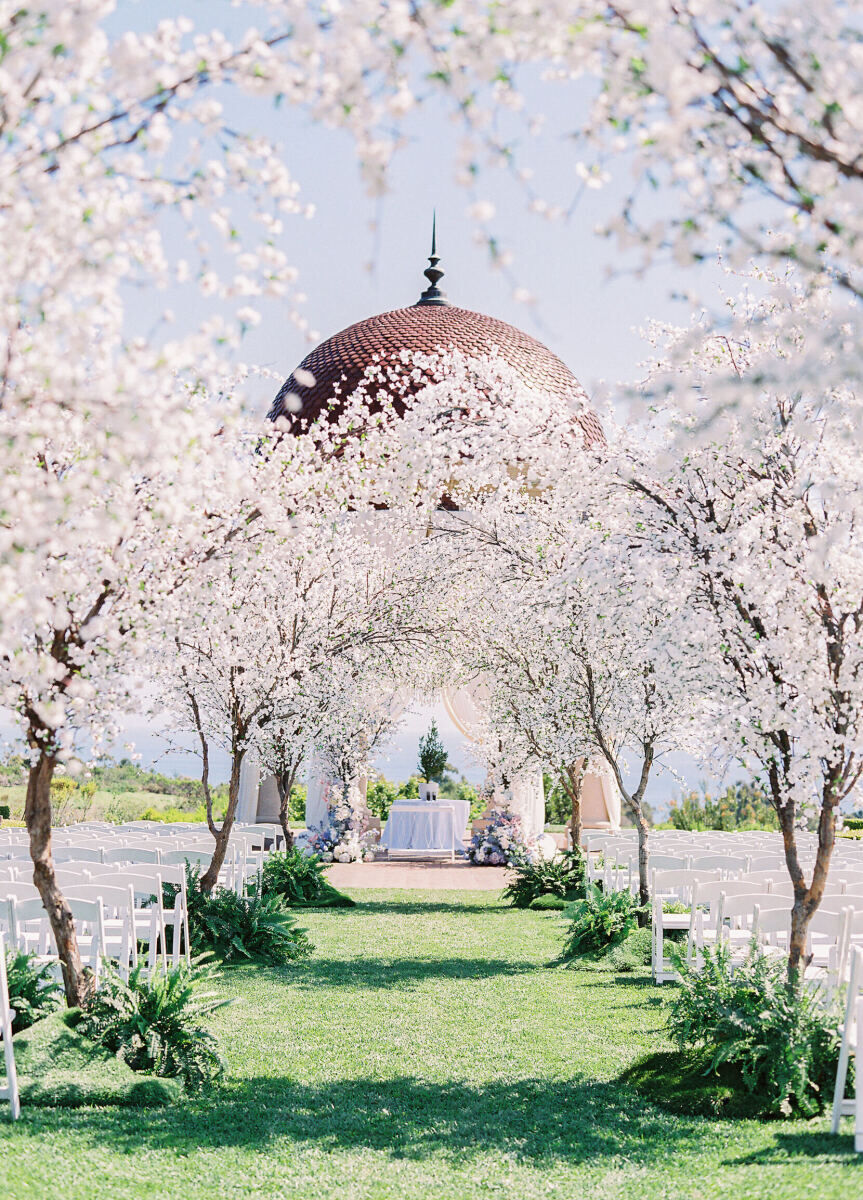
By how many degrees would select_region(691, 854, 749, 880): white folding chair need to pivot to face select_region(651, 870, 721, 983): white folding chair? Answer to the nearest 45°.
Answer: approximately 180°

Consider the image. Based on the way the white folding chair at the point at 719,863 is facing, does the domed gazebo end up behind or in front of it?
in front

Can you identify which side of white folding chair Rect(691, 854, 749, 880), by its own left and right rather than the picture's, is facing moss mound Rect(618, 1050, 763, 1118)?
back

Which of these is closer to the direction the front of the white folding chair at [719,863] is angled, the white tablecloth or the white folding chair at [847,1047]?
the white tablecloth

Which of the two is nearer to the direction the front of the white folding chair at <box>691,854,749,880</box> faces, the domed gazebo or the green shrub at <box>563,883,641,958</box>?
the domed gazebo

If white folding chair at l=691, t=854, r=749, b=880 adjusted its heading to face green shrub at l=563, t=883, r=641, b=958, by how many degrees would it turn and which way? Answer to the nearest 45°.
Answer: approximately 135° to its left

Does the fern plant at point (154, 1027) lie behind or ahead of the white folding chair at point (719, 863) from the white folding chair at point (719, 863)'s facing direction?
behind

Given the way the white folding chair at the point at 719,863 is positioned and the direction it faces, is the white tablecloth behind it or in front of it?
in front

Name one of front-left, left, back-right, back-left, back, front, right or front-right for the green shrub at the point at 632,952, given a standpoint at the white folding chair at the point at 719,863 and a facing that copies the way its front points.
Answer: back-left

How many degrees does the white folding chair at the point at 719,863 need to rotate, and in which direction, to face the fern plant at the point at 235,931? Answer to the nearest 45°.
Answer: approximately 90° to its left

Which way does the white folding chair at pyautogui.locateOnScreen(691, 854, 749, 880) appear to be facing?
away from the camera

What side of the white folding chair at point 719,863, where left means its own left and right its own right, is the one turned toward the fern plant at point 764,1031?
back
